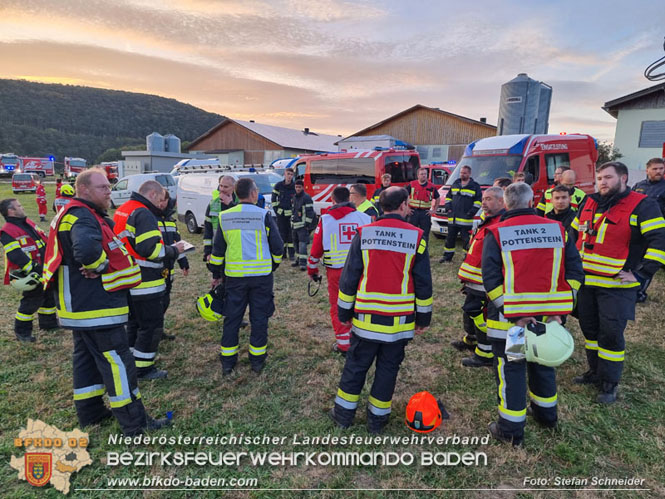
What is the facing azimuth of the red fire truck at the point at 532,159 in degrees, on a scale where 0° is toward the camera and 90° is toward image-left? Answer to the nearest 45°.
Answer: approximately 45°

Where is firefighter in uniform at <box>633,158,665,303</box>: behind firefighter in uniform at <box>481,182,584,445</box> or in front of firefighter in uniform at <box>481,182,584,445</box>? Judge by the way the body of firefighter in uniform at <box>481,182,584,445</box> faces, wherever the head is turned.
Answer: in front

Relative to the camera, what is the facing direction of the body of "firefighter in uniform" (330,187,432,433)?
away from the camera

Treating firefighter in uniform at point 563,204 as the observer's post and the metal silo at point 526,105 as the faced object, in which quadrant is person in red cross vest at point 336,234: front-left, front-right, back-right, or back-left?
back-left

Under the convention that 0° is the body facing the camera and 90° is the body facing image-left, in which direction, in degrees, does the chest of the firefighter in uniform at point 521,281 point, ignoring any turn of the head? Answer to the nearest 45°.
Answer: approximately 180°

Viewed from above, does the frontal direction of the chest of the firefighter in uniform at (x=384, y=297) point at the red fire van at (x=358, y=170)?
yes

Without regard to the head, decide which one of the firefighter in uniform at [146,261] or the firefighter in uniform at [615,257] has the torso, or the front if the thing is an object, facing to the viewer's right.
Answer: the firefighter in uniform at [146,261]

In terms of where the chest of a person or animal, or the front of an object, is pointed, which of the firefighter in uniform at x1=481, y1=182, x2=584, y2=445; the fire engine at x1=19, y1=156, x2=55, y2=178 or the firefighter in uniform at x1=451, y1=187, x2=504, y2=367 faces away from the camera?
the firefighter in uniform at x1=481, y1=182, x2=584, y2=445
